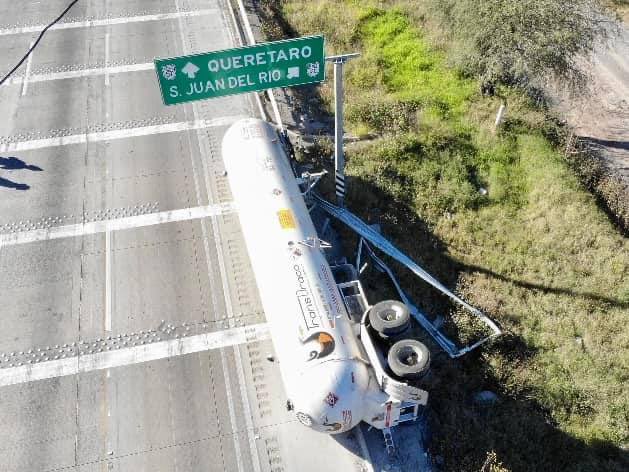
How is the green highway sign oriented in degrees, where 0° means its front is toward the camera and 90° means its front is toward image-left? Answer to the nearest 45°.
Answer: approximately 0°

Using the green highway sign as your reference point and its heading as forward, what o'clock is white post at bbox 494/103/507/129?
The white post is roughly at 8 o'clock from the green highway sign.

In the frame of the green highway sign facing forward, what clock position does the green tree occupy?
The green tree is roughly at 8 o'clock from the green highway sign.

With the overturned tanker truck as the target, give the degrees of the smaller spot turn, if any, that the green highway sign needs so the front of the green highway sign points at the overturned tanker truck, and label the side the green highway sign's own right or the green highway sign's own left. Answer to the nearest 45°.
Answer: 0° — it already faces it

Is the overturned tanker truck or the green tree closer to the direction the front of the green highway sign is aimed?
the overturned tanker truck
